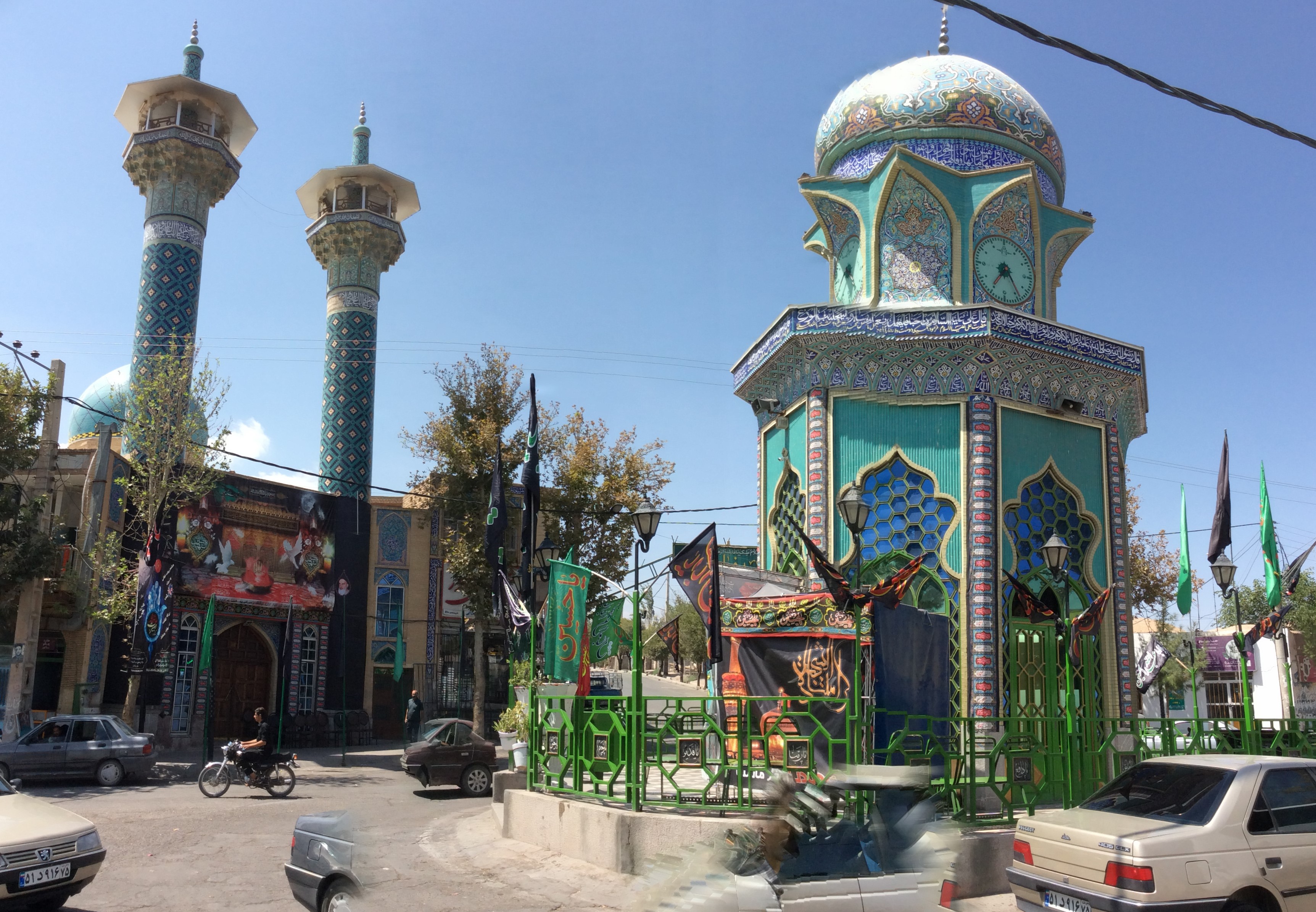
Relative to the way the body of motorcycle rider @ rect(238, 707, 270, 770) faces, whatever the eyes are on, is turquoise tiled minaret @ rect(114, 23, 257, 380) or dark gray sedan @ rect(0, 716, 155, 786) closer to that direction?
the dark gray sedan

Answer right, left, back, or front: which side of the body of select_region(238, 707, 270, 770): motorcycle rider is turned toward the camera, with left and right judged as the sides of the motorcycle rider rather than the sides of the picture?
left

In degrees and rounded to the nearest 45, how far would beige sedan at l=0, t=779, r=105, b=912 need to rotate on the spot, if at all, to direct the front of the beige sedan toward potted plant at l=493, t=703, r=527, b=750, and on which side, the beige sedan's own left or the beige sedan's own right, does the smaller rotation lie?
approximately 90° to the beige sedan's own left

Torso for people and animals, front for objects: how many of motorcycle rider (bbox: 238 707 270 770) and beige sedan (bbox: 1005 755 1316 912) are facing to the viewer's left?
1

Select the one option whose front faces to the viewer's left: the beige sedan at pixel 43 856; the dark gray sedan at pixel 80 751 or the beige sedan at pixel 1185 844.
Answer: the dark gray sedan

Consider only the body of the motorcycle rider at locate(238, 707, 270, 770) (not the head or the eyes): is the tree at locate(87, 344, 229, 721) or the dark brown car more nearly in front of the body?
the tree

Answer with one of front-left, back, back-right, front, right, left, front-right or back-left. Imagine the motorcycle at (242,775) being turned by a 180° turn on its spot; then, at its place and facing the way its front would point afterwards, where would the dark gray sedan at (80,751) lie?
back-left

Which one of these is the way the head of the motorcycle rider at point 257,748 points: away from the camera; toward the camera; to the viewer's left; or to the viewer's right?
to the viewer's left

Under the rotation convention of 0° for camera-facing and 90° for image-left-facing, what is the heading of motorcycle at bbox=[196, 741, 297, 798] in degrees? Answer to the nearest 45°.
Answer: approximately 90°

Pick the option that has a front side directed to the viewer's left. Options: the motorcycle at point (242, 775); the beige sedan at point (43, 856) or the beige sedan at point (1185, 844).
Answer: the motorcycle
